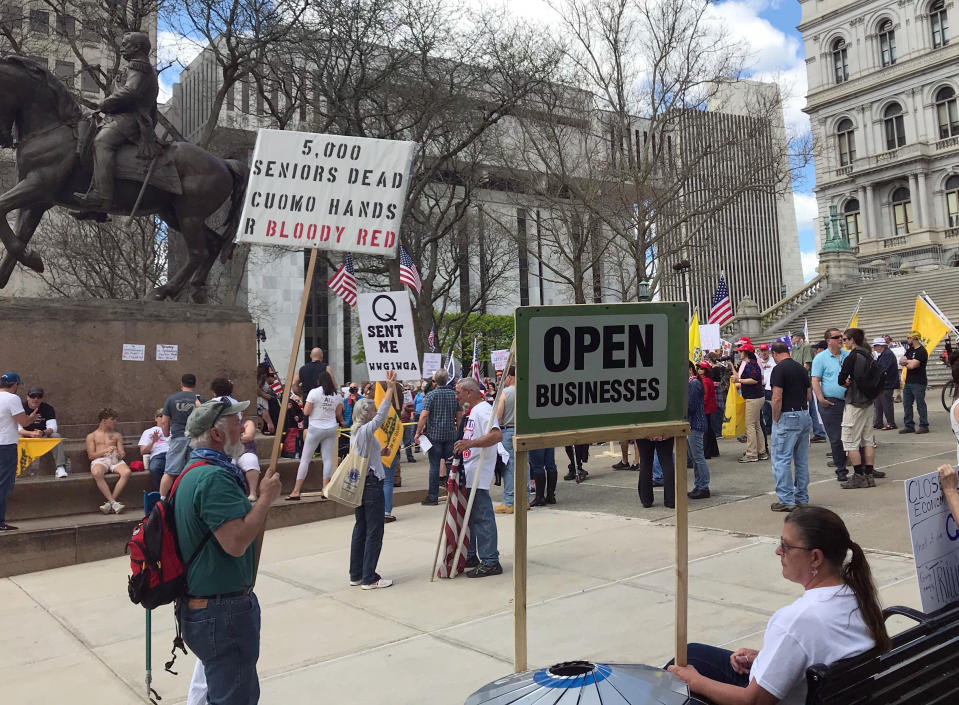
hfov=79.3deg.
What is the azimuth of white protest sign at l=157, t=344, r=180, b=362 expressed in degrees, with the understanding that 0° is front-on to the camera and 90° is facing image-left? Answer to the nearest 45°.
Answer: approximately 0°

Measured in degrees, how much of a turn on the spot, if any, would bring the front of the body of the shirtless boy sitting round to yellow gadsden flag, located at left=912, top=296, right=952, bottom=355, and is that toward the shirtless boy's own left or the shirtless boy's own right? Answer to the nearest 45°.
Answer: approximately 90° to the shirtless boy's own left

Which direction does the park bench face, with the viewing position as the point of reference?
facing away from the viewer and to the left of the viewer

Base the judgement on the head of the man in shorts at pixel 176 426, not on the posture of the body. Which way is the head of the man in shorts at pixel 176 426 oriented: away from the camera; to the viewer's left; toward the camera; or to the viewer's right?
away from the camera

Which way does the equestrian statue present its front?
to the viewer's left

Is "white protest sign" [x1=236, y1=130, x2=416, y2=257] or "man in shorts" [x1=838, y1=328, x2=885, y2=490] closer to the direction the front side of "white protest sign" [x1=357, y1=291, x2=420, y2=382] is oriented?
the white protest sign

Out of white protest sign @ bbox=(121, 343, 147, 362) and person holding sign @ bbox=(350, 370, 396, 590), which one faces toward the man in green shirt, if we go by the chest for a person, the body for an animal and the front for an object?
the white protest sign

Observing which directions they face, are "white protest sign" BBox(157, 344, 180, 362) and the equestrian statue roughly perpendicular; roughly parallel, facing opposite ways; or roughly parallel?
roughly perpendicular

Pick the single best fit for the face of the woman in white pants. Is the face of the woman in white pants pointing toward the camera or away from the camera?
away from the camera
